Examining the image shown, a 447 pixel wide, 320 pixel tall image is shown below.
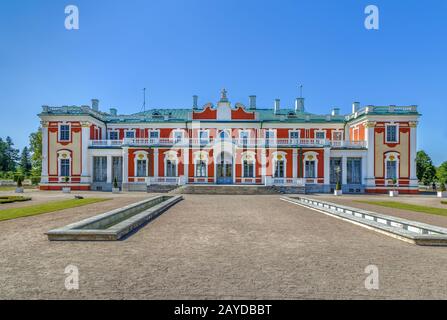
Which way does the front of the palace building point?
toward the camera

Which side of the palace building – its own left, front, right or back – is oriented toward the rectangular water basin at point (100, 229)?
front
